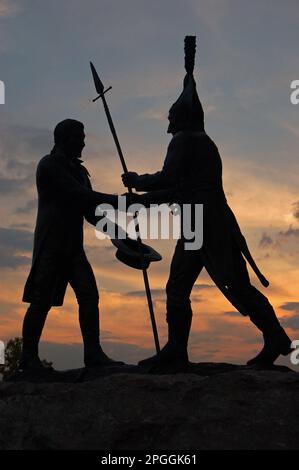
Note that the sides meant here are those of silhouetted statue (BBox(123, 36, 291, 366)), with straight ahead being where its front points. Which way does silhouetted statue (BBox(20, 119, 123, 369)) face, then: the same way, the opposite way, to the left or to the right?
the opposite way

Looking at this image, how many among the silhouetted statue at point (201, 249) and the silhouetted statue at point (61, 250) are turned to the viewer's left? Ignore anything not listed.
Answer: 1

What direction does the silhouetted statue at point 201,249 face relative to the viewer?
to the viewer's left

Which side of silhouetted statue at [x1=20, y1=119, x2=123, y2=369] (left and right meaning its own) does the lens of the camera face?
right

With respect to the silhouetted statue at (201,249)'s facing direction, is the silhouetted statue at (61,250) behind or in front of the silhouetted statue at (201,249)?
in front

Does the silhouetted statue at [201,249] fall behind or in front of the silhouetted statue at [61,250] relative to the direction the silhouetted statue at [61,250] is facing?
in front
